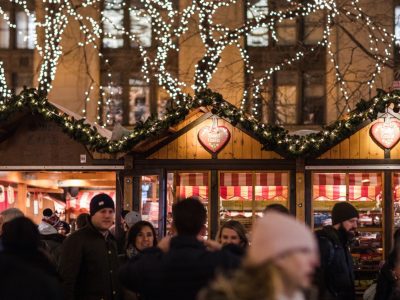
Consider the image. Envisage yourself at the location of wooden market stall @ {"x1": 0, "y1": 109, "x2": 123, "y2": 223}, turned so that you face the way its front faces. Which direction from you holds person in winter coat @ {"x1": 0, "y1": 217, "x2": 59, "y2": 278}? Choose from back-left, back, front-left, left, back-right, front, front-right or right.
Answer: front

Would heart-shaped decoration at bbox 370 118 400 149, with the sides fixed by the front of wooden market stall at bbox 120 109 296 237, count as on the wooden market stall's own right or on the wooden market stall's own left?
on the wooden market stall's own left

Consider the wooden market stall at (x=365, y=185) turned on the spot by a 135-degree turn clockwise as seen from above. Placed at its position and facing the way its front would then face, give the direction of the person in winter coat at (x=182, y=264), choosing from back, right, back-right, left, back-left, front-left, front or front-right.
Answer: back-left

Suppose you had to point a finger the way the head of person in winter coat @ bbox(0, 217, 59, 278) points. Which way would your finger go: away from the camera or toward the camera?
away from the camera

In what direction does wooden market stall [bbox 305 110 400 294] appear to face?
toward the camera

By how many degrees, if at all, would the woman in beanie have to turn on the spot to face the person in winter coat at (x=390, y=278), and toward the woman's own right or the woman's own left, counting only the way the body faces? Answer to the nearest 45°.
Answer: approximately 90° to the woman's own left

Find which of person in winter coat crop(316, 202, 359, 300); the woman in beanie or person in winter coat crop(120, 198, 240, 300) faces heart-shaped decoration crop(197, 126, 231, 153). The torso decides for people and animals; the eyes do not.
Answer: person in winter coat crop(120, 198, 240, 300)

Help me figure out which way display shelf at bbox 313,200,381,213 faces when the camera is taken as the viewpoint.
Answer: facing the viewer

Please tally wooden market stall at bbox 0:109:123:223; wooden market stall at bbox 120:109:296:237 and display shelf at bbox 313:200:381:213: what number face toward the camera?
3

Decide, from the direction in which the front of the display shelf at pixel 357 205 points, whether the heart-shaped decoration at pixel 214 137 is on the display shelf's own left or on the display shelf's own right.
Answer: on the display shelf's own right

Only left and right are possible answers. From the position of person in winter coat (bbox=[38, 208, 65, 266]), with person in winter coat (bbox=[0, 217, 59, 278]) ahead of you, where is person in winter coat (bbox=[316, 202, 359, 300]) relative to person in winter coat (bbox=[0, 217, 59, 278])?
left

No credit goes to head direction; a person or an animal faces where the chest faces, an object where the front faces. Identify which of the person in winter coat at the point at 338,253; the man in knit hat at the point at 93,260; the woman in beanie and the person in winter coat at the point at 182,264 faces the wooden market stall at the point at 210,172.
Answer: the person in winter coat at the point at 182,264

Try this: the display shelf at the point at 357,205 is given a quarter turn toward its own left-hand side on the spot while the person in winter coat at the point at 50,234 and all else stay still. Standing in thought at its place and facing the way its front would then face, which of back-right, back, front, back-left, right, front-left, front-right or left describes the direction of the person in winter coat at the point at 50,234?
back-right
